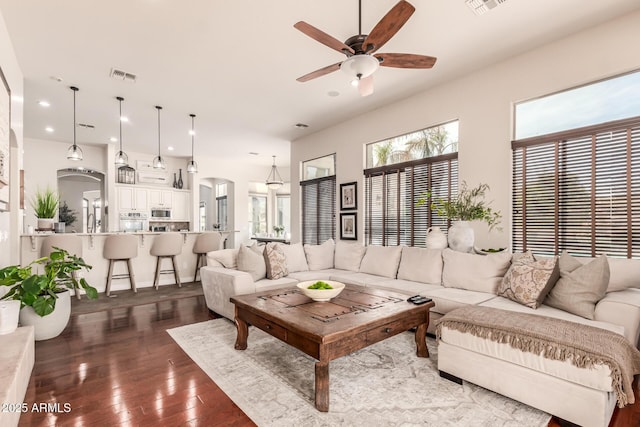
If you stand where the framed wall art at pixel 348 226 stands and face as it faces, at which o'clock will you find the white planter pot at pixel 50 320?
The white planter pot is roughly at 12 o'clock from the framed wall art.

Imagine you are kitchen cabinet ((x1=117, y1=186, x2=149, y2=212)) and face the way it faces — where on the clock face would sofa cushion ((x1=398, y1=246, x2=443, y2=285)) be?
The sofa cushion is roughly at 11 o'clock from the kitchen cabinet.

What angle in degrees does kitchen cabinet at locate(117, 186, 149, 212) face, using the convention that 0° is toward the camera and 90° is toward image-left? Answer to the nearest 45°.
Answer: approximately 0°

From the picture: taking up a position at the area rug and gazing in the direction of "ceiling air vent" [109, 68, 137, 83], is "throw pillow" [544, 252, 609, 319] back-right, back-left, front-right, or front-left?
back-right

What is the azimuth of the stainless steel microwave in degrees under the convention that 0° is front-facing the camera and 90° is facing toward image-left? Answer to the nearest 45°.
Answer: approximately 0°
